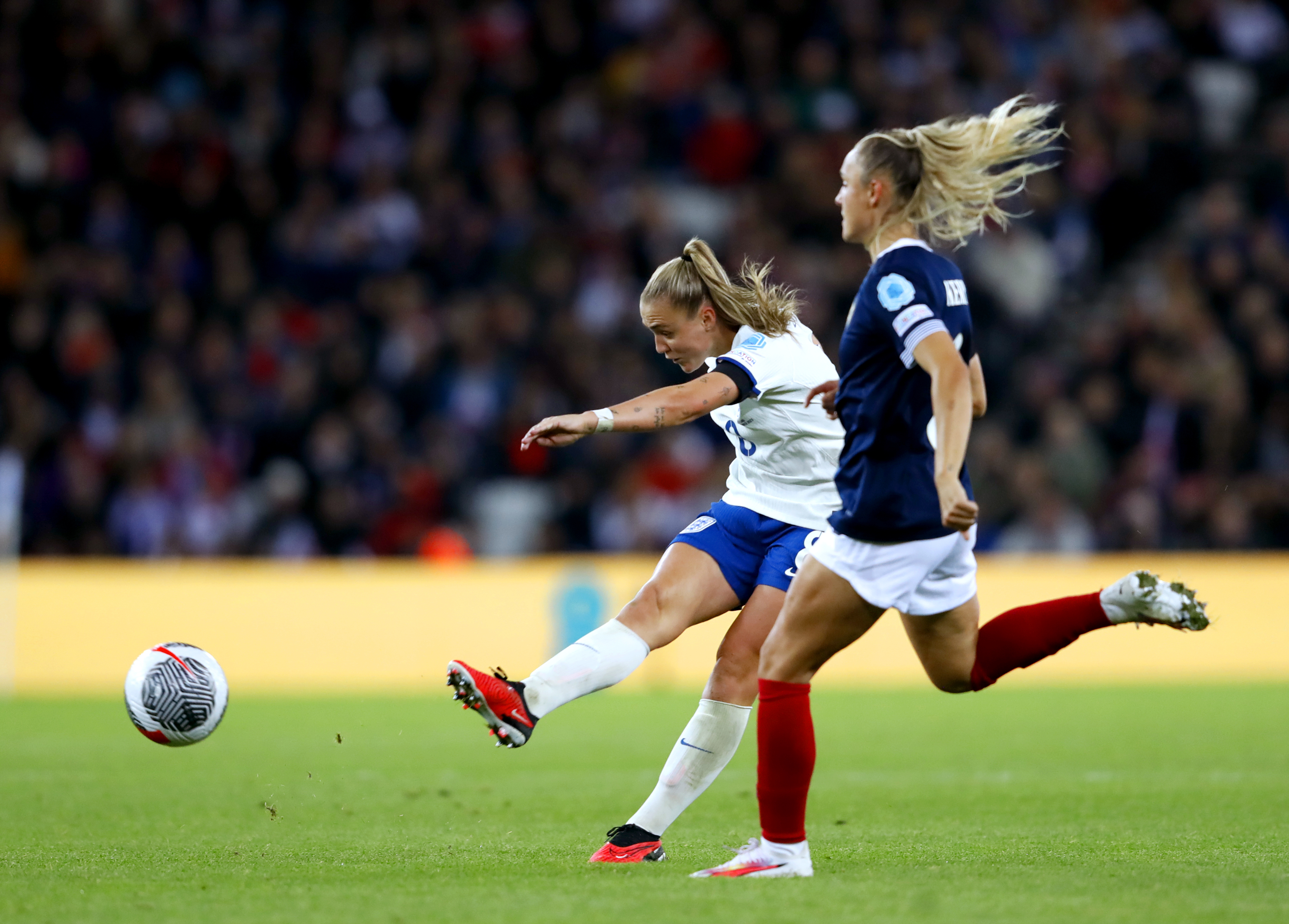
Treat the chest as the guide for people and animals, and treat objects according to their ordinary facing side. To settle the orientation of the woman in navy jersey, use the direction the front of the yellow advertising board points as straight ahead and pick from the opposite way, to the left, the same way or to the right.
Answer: to the right

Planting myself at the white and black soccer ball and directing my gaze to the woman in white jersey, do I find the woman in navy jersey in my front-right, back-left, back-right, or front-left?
front-right

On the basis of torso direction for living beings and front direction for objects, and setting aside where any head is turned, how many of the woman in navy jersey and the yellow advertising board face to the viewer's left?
1

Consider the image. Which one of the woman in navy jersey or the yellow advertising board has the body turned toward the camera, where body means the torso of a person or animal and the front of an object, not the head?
the yellow advertising board

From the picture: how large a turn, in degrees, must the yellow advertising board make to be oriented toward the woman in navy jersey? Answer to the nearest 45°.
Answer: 0° — it already faces them

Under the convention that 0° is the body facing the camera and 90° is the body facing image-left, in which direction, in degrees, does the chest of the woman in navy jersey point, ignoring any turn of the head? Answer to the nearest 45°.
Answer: approximately 90°

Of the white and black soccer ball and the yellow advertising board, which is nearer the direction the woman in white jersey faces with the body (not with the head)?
the white and black soccer ball

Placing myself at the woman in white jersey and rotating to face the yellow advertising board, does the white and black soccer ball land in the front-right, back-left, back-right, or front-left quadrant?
back-left

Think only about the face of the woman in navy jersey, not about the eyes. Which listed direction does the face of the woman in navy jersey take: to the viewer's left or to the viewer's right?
to the viewer's left

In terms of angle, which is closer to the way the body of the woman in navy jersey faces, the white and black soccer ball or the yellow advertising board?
the white and black soccer ball

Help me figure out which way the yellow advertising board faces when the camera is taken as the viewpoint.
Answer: facing the viewer

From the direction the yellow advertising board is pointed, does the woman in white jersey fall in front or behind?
in front

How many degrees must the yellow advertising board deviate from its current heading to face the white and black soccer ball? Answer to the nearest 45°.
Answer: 0° — it already faces it

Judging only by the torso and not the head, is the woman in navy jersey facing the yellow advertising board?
no

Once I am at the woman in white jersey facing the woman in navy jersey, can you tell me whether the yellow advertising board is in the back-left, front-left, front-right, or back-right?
back-left

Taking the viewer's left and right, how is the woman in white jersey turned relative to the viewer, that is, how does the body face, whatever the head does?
facing the viewer and to the left of the viewer
